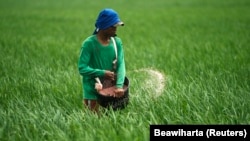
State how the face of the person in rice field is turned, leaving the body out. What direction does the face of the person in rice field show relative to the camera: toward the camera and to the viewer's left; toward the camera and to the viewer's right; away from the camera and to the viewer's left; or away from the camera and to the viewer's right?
toward the camera and to the viewer's right

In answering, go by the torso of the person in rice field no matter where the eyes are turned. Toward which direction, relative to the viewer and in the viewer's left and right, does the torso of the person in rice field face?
facing the viewer and to the right of the viewer
